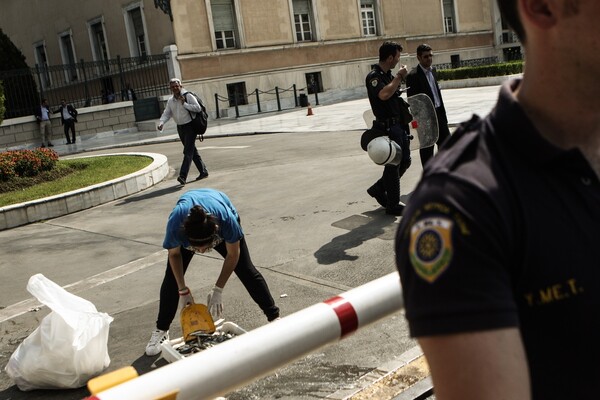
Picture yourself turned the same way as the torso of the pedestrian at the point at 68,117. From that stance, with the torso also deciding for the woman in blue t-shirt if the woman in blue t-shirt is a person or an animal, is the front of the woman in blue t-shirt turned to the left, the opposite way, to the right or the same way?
the same way

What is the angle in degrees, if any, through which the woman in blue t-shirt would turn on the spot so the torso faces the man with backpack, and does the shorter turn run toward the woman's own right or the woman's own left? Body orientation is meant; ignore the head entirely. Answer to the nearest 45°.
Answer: approximately 180°

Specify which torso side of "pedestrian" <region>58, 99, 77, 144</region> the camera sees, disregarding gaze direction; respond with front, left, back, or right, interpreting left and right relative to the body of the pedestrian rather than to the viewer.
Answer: front

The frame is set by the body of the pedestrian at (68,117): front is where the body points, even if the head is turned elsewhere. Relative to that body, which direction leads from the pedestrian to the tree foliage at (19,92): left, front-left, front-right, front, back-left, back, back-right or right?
back-right

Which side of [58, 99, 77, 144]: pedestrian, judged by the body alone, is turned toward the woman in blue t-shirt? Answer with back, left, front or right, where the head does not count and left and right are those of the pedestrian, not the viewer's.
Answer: front

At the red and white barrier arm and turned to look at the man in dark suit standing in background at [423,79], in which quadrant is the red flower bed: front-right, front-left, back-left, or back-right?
front-left

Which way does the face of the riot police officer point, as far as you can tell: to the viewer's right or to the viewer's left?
to the viewer's right

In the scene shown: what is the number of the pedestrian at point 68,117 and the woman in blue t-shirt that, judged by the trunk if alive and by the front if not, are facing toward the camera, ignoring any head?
2

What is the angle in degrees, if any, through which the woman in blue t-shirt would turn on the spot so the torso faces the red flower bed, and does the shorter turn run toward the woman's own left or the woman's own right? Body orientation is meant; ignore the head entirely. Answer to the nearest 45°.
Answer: approximately 180°
